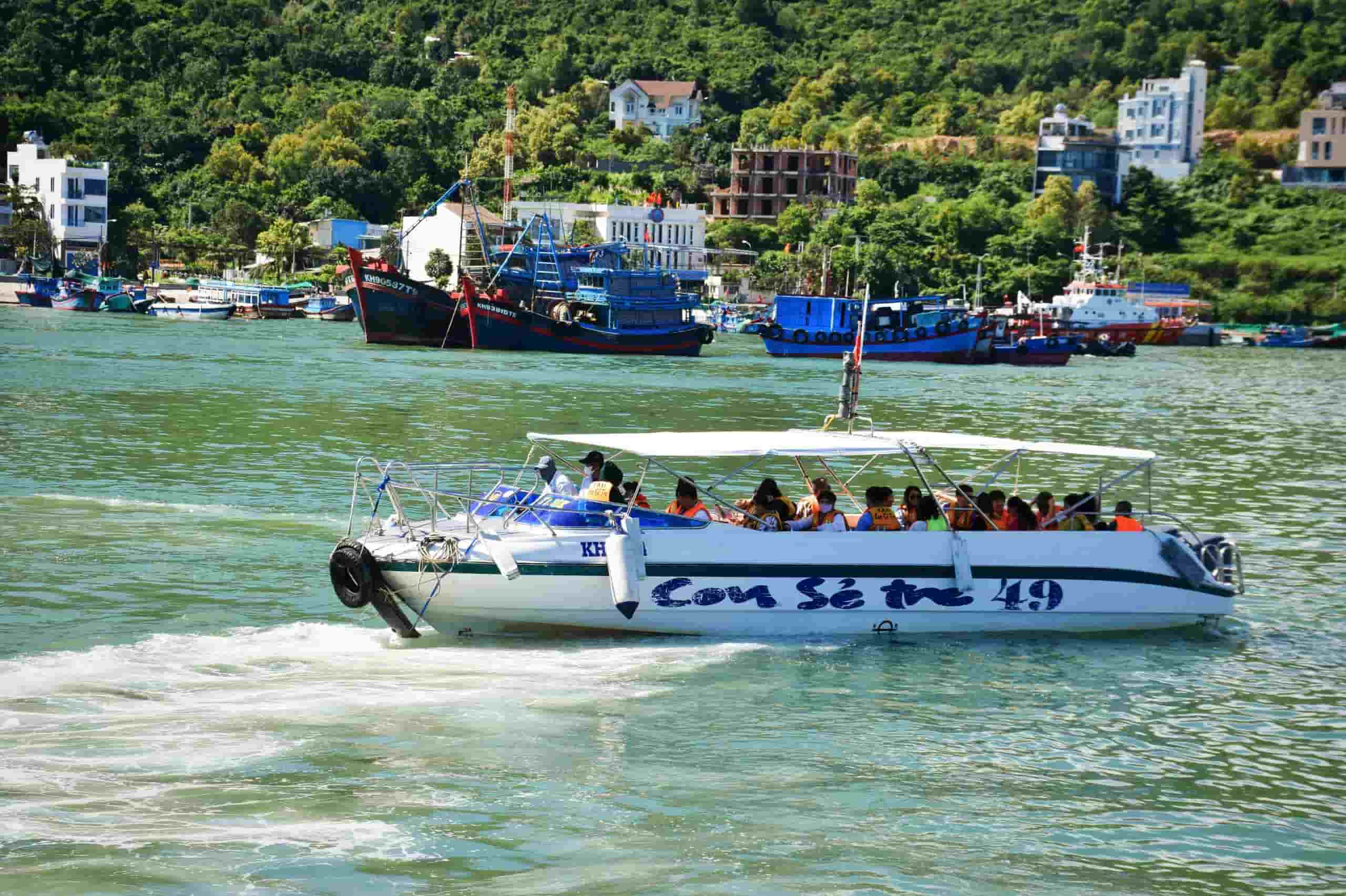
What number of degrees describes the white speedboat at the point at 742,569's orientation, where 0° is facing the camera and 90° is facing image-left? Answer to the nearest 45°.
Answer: approximately 90°

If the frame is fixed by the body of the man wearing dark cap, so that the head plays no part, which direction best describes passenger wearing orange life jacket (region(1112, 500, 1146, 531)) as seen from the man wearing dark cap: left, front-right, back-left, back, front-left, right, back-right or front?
back

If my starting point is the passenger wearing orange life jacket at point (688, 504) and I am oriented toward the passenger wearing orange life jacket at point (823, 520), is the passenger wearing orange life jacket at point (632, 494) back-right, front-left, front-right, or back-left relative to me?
back-left

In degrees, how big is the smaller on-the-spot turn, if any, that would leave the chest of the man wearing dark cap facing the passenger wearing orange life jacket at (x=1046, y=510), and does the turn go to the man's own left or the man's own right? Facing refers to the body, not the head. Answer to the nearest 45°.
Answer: approximately 180°

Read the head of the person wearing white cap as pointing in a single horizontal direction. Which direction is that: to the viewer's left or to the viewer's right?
to the viewer's left

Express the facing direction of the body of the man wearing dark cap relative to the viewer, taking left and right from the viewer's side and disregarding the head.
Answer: facing to the left of the viewer
